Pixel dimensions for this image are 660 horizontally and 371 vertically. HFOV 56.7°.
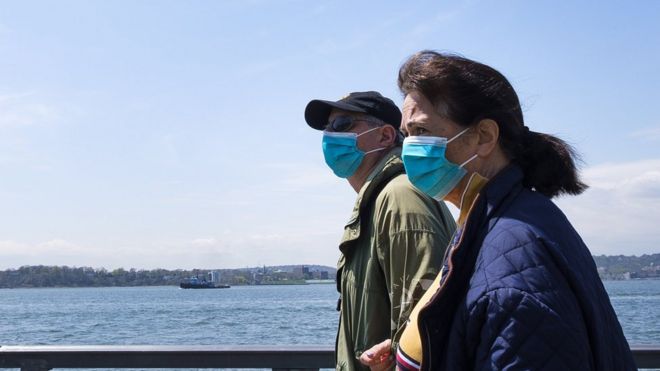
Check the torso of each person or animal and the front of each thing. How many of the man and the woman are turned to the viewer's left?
2

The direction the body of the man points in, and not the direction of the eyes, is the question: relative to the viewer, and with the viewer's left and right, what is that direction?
facing to the left of the viewer

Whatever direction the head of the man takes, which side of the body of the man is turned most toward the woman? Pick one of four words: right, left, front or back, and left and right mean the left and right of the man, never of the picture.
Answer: left

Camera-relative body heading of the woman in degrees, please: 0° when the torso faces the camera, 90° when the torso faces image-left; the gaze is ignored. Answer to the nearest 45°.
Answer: approximately 90°

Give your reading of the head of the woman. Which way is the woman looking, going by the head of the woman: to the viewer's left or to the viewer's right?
to the viewer's left

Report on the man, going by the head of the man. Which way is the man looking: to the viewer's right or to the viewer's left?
to the viewer's left
